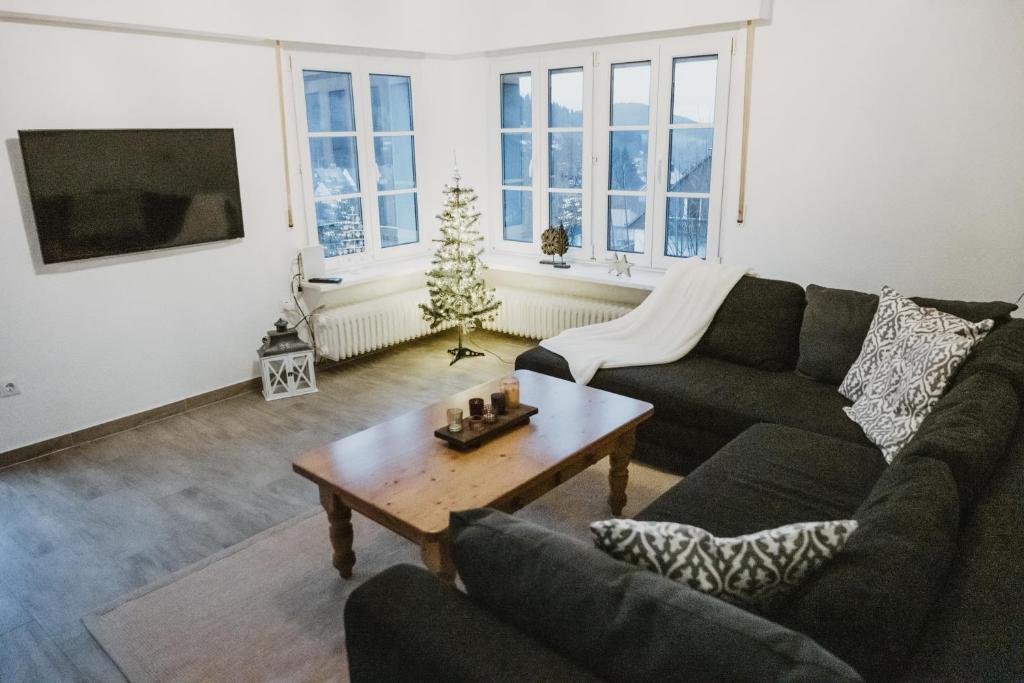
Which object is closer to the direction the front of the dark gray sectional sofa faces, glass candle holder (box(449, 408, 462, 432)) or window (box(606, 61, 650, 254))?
the glass candle holder

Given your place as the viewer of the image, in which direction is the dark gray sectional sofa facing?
facing away from the viewer and to the left of the viewer

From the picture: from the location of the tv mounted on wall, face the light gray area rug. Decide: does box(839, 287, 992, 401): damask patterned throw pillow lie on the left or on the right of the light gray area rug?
left

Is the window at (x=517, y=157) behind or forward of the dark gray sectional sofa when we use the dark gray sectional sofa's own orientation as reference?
forward

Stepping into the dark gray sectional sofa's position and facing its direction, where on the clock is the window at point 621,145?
The window is roughly at 1 o'clock from the dark gray sectional sofa.

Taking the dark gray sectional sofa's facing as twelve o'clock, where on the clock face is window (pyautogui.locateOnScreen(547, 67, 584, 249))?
The window is roughly at 1 o'clock from the dark gray sectional sofa.

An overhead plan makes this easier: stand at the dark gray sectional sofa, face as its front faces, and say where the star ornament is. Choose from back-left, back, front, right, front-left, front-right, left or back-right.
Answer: front-right

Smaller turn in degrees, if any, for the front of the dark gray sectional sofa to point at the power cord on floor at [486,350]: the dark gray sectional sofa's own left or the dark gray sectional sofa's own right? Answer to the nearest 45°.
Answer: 0° — it already faces it

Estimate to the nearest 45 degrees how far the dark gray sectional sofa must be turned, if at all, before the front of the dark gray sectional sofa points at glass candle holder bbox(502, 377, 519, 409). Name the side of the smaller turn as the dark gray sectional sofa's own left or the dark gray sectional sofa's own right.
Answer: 0° — it already faces it

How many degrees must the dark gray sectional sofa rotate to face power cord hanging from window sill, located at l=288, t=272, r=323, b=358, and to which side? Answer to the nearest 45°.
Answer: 0° — it already faces it

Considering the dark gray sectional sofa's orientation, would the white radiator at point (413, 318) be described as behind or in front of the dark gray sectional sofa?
in front
